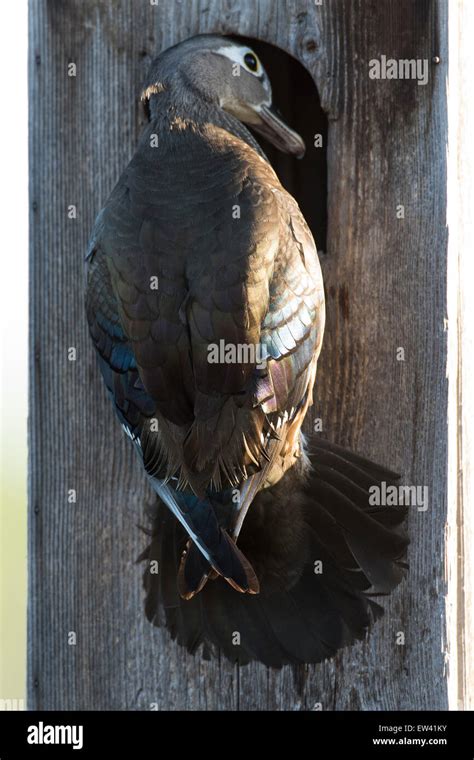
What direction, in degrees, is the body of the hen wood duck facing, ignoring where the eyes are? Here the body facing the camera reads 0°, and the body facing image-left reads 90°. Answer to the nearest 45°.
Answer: approximately 180°
